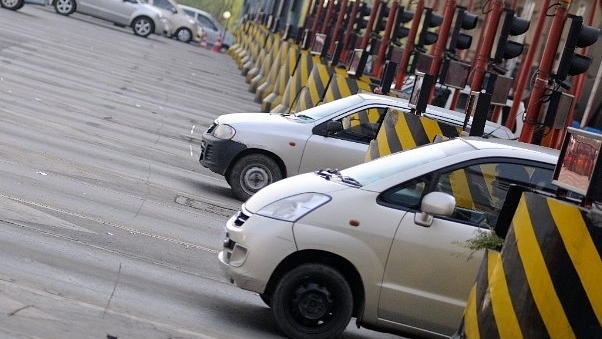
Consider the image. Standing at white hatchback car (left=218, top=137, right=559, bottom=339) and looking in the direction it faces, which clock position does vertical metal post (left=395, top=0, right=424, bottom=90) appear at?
The vertical metal post is roughly at 3 o'clock from the white hatchback car.

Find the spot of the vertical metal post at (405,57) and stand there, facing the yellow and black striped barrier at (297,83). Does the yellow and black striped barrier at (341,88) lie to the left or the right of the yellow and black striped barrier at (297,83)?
left

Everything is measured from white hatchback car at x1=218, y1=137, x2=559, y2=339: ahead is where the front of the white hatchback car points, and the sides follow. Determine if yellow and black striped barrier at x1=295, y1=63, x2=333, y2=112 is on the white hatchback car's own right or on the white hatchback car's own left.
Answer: on the white hatchback car's own right

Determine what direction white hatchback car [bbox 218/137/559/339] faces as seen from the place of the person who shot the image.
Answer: facing to the left of the viewer
